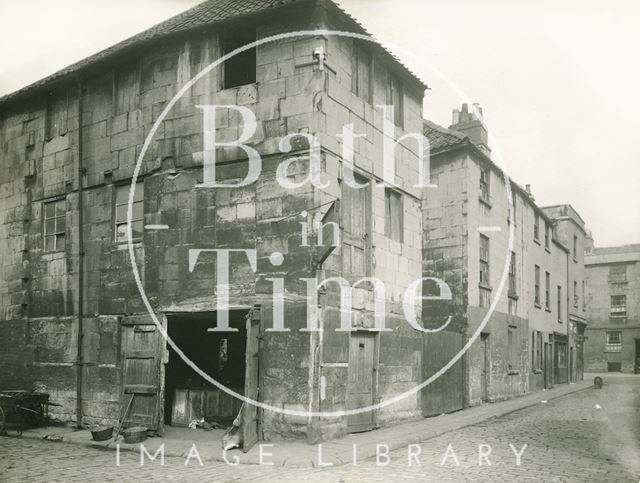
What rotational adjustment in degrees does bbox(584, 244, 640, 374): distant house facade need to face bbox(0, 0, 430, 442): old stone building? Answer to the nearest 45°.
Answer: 0° — it already faces it

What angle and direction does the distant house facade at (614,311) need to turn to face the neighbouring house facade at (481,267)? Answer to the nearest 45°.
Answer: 0° — it already faces it

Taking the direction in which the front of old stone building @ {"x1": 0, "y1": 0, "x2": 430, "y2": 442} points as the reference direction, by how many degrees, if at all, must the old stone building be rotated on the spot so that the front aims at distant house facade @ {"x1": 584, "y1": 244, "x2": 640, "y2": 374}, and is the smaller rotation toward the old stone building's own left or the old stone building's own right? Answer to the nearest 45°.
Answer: approximately 180°

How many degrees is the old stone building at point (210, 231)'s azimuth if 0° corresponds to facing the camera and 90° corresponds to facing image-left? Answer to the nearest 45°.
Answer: approximately 45°
